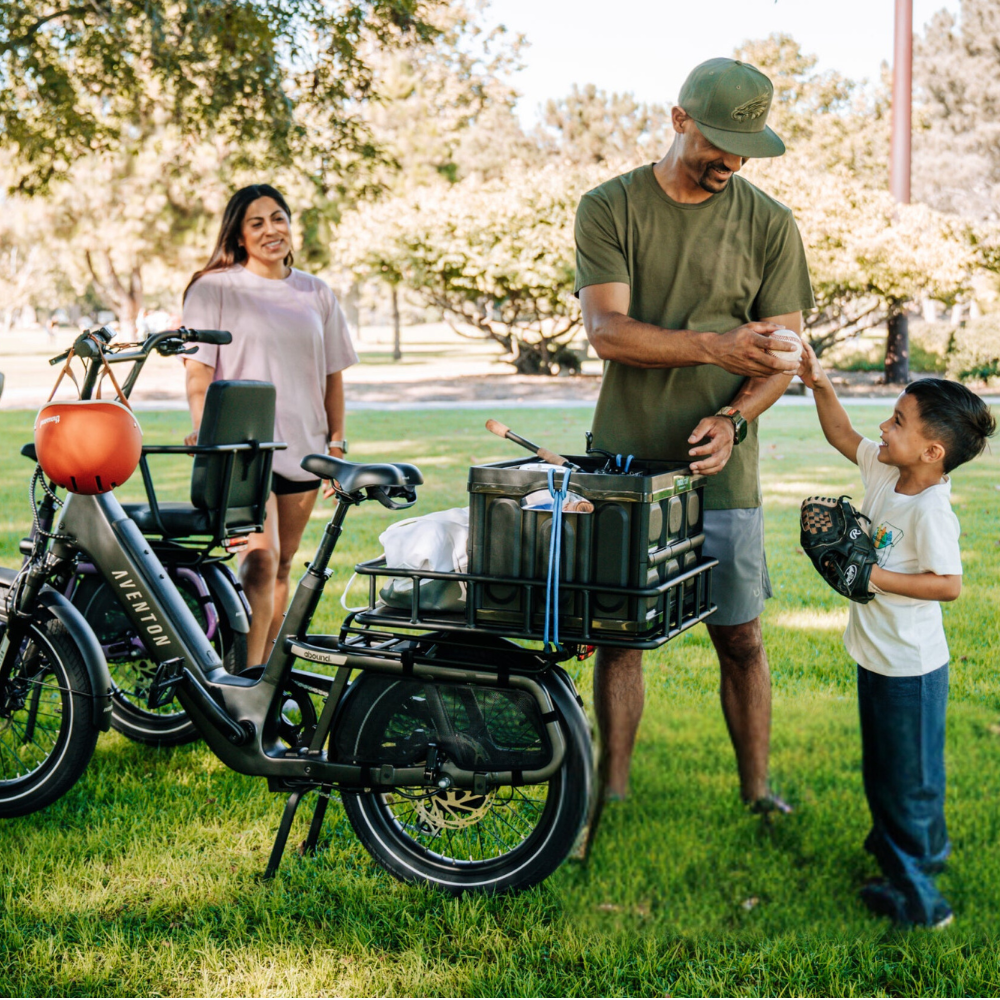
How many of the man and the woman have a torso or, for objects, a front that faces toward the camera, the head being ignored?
2

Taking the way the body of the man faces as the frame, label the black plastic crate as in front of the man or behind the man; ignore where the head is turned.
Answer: in front

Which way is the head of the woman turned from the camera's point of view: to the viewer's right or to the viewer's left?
to the viewer's right

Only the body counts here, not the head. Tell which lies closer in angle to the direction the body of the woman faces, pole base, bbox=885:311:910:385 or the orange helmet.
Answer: the orange helmet

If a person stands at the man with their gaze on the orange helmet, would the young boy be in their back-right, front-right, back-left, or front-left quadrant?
back-left

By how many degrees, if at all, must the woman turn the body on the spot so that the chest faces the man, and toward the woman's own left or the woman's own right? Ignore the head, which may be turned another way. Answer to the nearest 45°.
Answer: approximately 45° to the woman's own left

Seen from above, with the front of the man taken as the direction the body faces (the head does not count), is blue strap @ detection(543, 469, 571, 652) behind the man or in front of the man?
in front

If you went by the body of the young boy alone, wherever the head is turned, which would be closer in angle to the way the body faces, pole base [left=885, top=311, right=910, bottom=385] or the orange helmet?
the orange helmet

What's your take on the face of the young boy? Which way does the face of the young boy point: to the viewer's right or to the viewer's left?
to the viewer's left

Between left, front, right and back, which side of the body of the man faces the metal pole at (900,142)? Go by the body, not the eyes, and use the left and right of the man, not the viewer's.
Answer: back
